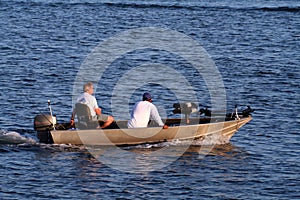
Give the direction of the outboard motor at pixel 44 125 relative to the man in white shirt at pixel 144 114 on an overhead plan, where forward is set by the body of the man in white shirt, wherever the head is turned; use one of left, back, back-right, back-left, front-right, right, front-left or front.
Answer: back-left

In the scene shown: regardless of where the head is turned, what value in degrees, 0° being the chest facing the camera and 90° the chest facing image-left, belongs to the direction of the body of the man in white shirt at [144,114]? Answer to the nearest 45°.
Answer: approximately 225°

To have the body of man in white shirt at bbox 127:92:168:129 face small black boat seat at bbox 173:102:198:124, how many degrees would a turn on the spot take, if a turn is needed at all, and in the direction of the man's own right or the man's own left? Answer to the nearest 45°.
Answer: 0° — they already face it

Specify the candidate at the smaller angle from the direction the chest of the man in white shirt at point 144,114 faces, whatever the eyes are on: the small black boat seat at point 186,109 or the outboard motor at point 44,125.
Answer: the small black boat seat
